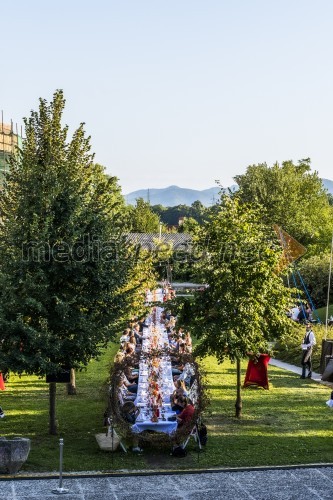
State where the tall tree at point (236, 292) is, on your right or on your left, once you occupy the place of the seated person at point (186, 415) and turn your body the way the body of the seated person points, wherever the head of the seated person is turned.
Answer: on your right

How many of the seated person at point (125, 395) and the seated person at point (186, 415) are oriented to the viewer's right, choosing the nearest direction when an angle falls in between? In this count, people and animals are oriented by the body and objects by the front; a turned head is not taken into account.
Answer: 1

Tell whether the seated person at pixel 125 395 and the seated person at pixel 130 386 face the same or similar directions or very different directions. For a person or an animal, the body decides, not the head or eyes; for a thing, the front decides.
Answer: same or similar directions

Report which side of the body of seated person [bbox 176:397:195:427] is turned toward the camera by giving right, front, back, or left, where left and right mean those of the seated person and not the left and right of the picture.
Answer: left

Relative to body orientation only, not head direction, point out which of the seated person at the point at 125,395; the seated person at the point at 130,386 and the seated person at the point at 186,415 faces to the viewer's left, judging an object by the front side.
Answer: the seated person at the point at 186,415

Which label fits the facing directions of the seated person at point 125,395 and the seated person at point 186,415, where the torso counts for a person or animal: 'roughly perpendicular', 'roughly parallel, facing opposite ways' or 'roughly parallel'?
roughly parallel, facing opposite ways

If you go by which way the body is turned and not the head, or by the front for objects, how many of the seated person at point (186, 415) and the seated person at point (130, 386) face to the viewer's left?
1

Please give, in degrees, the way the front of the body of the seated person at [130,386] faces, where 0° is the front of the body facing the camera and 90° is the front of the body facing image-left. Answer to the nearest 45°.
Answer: approximately 270°

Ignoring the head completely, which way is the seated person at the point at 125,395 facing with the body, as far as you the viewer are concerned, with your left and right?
facing to the right of the viewer

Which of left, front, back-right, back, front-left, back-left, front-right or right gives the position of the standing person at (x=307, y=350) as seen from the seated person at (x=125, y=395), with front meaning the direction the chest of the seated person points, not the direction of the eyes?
front-left

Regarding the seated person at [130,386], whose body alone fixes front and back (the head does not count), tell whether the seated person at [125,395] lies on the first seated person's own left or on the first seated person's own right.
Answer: on the first seated person's own right

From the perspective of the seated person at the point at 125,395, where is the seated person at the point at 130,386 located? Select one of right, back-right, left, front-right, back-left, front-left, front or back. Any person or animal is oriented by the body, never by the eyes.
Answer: left

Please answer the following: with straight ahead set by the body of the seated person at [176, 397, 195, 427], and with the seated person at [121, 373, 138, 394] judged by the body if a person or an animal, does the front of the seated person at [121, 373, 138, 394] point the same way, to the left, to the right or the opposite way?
the opposite way
